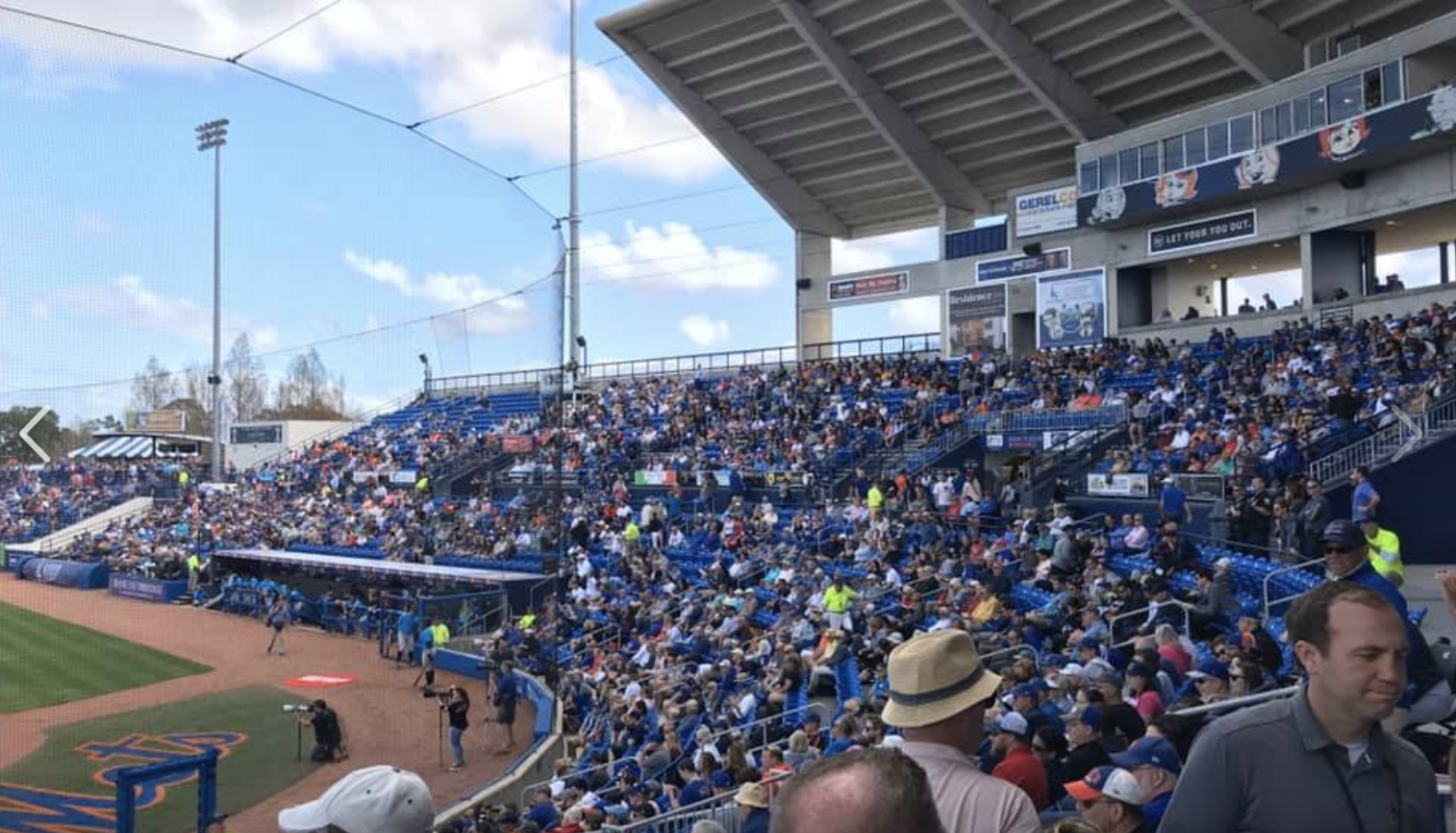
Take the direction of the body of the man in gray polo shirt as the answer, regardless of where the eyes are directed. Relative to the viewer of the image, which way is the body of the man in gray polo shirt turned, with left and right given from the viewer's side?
facing the viewer and to the right of the viewer

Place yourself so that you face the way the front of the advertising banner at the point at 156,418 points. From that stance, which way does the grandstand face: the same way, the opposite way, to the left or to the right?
to the right

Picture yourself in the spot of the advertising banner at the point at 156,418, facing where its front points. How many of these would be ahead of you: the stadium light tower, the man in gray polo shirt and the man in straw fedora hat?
3

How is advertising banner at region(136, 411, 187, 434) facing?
toward the camera

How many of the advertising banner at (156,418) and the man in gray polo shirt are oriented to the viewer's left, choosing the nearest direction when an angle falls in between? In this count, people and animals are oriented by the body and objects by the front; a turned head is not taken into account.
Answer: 0

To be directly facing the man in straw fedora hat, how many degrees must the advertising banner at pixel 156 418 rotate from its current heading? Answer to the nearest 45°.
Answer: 0° — it already faces them

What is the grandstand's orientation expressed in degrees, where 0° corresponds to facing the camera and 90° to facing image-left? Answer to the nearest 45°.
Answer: approximately 45°

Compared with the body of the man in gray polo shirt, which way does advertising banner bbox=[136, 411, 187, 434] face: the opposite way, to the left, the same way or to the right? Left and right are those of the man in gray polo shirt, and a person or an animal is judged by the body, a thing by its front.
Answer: the same way
